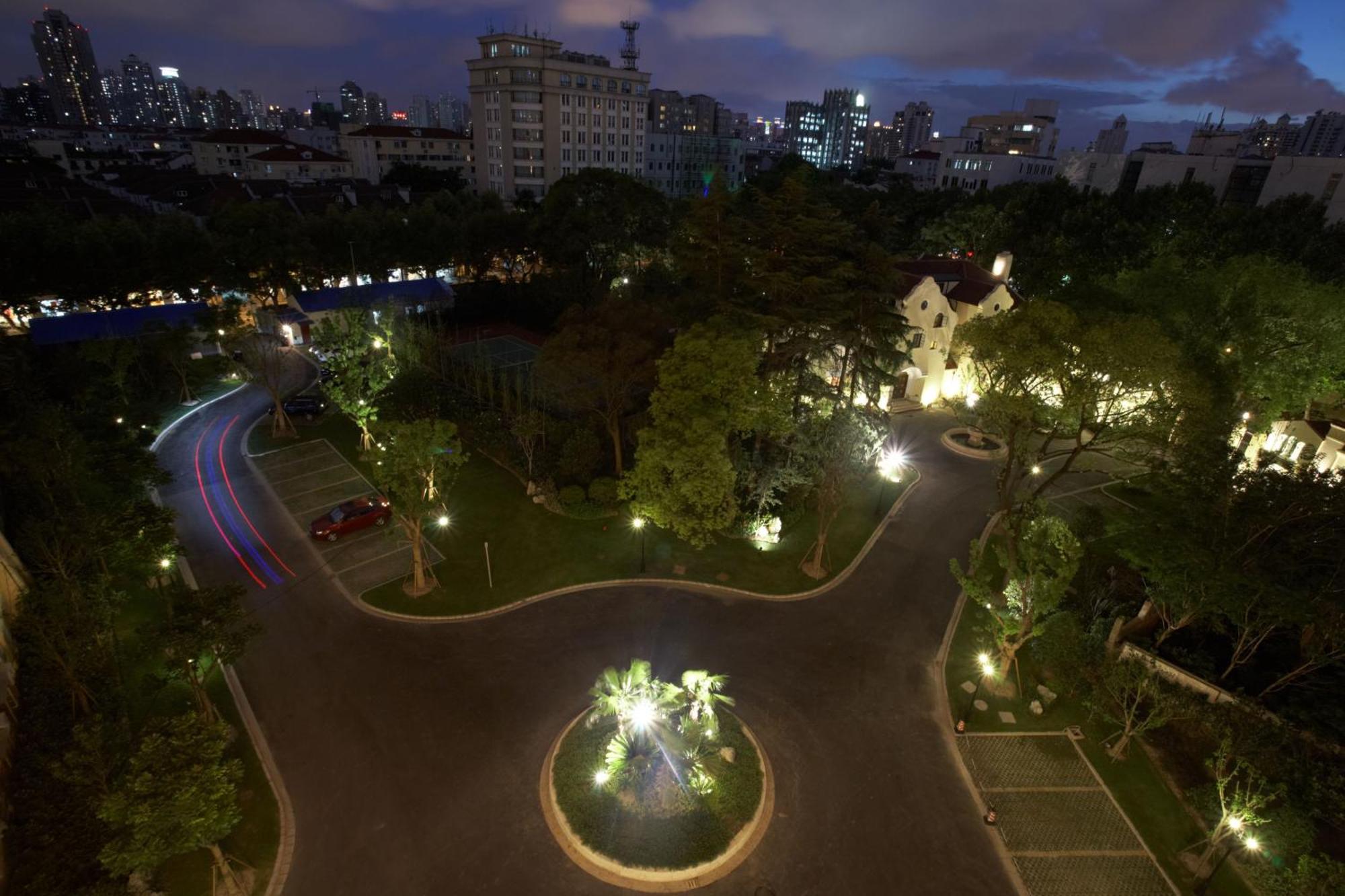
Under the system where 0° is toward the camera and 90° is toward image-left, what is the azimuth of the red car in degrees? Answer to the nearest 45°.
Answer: approximately 45°

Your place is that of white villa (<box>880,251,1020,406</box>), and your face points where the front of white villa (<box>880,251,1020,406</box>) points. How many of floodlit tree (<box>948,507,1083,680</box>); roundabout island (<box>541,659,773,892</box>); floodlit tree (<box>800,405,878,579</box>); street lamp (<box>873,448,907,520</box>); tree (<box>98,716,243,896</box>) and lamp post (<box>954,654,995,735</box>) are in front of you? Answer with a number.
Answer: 6

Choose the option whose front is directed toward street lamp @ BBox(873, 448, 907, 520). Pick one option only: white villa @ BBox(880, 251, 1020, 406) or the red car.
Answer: the white villa

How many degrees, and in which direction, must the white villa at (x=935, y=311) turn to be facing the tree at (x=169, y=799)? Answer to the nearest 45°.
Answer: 0° — it already faces it

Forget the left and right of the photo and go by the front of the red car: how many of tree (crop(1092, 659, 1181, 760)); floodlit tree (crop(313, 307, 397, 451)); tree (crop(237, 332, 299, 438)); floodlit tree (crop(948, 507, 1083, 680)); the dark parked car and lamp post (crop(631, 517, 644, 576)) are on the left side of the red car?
3

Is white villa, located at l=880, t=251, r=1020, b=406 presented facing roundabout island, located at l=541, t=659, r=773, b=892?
yes
